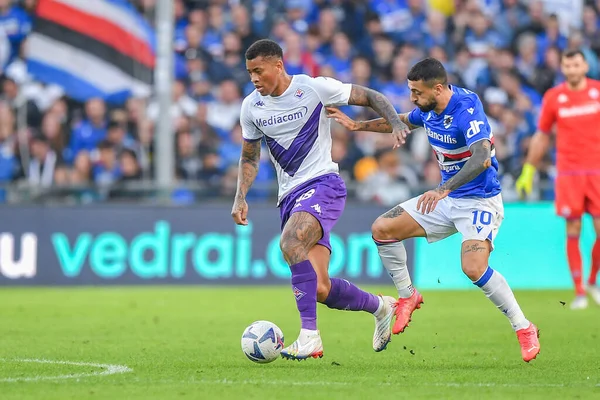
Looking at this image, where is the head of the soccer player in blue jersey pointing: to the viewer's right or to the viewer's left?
to the viewer's left

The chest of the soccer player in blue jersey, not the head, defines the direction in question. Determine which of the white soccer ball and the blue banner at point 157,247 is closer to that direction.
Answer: the white soccer ball

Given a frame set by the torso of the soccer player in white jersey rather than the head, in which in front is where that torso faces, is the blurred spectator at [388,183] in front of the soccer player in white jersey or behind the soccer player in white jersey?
behind

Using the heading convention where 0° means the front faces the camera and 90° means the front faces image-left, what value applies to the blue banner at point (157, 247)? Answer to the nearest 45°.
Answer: approximately 0°

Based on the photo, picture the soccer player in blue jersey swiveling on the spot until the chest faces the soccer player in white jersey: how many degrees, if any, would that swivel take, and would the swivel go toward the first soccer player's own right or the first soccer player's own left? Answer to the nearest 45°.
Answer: approximately 45° to the first soccer player's own right

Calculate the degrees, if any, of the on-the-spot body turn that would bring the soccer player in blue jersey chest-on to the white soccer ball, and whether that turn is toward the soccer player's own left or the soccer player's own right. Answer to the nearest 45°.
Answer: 0° — they already face it

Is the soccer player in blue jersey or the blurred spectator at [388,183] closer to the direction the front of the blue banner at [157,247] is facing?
the soccer player in blue jersey
